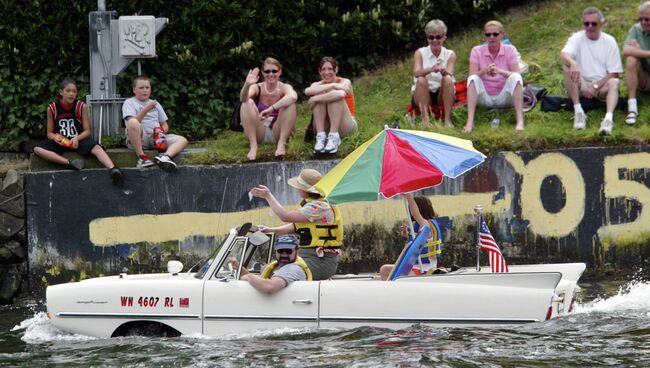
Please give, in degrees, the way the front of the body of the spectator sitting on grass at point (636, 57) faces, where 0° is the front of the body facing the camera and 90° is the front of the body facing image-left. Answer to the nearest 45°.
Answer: approximately 0°

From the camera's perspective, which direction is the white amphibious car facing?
to the viewer's left

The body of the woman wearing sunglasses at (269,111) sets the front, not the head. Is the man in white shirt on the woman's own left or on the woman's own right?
on the woman's own left

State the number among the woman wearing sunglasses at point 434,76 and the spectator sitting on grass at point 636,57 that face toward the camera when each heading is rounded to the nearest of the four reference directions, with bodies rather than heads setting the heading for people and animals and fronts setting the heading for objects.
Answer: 2

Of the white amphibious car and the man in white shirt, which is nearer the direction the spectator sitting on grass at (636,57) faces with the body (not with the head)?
the white amphibious car

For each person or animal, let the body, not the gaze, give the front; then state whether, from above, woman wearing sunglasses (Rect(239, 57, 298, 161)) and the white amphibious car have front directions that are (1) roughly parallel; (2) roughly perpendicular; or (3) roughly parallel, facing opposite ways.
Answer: roughly perpendicular

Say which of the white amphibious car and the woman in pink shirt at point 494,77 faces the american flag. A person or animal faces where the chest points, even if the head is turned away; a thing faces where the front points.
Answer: the woman in pink shirt
